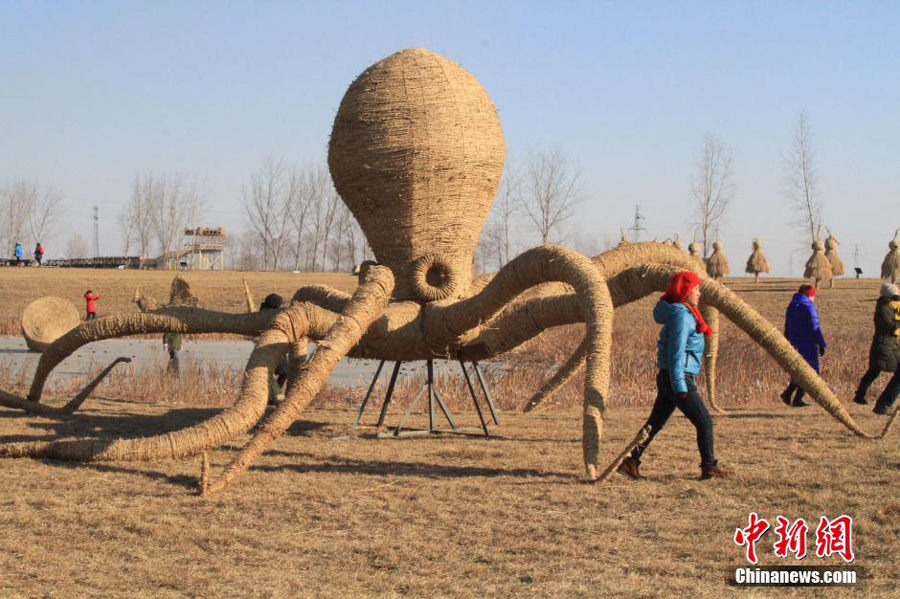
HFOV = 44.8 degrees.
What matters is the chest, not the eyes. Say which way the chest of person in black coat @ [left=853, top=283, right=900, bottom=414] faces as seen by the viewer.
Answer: to the viewer's right

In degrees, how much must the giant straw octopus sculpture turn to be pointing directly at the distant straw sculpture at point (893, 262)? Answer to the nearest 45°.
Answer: approximately 135° to its left

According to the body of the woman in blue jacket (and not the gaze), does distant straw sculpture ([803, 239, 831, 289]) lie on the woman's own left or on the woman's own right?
on the woman's own left

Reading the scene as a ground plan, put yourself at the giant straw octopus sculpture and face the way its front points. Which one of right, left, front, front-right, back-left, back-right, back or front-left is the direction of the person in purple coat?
back-left

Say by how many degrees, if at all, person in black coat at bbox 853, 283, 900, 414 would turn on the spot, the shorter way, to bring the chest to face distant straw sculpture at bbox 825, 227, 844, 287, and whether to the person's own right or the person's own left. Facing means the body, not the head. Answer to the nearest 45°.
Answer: approximately 90° to the person's own left

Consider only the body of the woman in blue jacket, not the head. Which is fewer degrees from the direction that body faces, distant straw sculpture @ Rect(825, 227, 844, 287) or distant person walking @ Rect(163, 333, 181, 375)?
the distant straw sculpture

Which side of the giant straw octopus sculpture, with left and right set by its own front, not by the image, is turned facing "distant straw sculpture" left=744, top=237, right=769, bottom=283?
back

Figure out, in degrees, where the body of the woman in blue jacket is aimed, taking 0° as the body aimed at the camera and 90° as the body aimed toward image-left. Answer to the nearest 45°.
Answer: approximately 270°

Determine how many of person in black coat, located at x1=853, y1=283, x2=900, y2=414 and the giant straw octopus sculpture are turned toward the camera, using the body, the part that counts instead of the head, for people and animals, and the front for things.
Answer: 1
